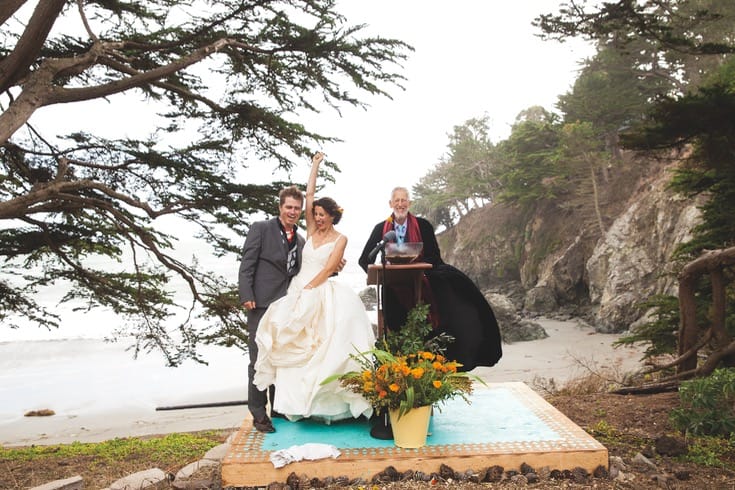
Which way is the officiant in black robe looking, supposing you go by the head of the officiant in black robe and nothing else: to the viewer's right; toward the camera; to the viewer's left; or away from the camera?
toward the camera

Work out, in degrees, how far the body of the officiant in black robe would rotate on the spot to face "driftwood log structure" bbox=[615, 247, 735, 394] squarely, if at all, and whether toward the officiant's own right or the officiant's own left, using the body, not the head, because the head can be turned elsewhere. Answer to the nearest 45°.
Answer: approximately 135° to the officiant's own left

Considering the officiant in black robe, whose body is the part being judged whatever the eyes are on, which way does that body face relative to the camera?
toward the camera

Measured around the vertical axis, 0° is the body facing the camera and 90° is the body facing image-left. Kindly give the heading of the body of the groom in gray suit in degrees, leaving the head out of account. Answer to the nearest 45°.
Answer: approximately 315°

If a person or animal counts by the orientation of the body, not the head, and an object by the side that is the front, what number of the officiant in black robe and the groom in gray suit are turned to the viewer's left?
0

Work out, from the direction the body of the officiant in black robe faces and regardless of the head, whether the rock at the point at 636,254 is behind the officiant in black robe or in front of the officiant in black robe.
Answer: behind

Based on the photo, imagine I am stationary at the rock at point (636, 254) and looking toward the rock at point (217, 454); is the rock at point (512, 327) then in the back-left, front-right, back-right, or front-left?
front-right
